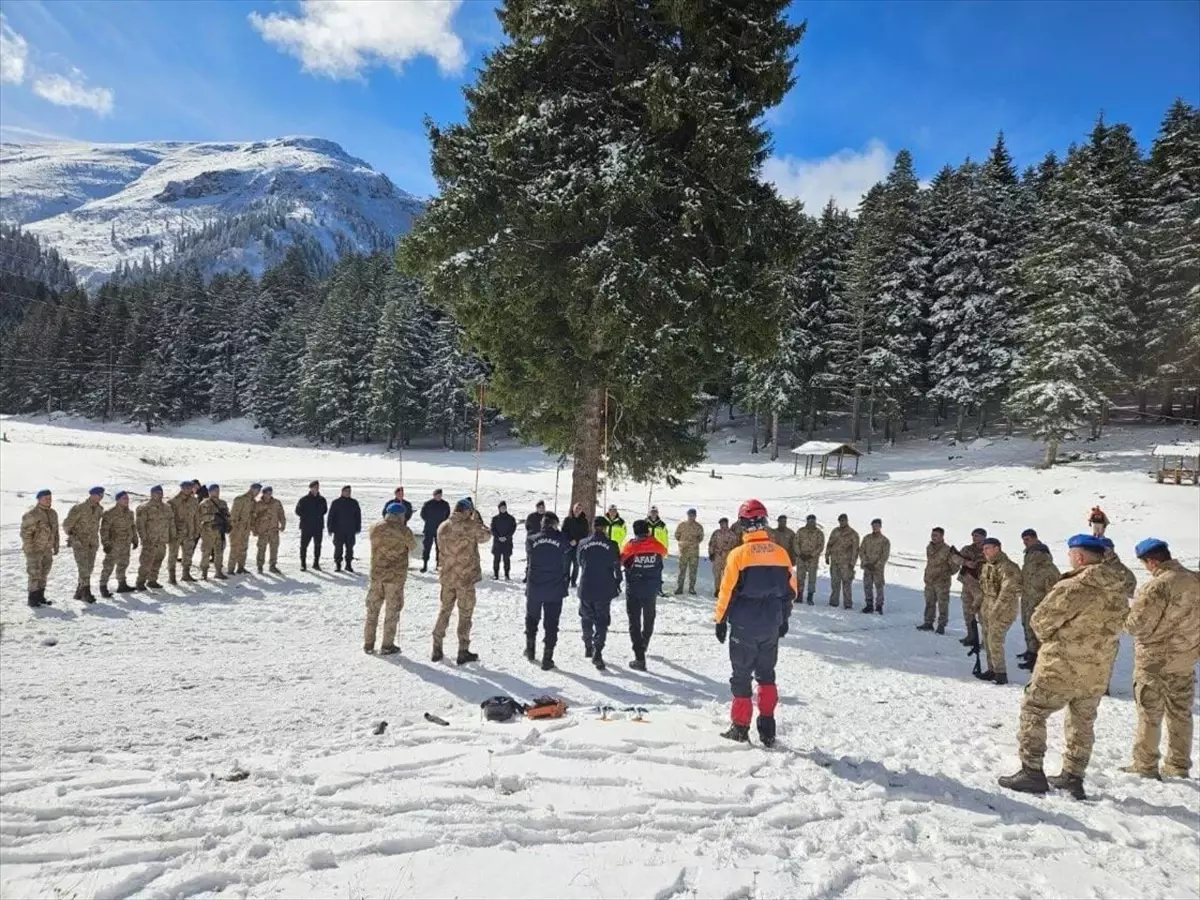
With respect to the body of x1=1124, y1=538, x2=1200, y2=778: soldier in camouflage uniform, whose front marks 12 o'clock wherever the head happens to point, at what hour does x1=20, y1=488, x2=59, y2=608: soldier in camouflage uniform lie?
x1=20, y1=488, x2=59, y2=608: soldier in camouflage uniform is roughly at 10 o'clock from x1=1124, y1=538, x2=1200, y2=778: soldier in camouflage uniform.

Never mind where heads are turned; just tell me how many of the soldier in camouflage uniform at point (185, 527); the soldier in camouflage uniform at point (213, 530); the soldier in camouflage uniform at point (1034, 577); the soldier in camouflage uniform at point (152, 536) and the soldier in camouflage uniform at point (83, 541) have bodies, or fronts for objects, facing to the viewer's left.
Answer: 1

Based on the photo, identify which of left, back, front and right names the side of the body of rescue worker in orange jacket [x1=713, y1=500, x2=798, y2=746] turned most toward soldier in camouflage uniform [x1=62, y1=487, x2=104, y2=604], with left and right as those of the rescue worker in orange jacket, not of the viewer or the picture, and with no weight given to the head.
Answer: left

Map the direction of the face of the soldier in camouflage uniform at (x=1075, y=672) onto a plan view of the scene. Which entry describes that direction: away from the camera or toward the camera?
away from the camera

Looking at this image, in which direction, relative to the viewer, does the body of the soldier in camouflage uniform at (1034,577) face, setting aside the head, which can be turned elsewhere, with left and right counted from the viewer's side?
facing to the left of the viewer

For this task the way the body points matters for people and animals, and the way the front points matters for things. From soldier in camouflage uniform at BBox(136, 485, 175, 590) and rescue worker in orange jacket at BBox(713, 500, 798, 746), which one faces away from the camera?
the rescue worker in orange jacket

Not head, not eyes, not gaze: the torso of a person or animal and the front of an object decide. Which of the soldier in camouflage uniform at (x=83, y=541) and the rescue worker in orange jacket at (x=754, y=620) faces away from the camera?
the rescue worker in orange jacket

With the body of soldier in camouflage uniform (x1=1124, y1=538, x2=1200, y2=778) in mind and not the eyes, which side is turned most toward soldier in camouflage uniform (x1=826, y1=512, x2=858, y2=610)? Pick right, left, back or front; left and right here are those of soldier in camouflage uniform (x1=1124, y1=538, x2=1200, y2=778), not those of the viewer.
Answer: front

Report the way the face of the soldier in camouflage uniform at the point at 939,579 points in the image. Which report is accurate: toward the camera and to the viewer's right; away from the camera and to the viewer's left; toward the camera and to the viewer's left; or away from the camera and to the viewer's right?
toward the camera and to the viewer's left

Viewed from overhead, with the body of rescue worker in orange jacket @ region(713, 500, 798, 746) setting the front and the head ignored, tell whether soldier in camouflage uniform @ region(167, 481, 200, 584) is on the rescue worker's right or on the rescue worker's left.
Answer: on the rescue worker's left

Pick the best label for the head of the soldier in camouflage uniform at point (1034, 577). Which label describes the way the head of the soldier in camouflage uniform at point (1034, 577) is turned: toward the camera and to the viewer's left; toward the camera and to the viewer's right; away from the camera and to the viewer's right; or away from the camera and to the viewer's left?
toward the camera and to the viewer's left

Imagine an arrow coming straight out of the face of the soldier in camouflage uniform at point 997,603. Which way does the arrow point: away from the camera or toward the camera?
toward the camera

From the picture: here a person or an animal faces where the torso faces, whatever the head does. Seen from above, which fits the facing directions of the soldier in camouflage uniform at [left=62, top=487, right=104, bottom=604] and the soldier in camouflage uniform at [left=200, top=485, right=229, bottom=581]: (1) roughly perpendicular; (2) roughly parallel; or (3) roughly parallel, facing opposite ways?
roughly parallel

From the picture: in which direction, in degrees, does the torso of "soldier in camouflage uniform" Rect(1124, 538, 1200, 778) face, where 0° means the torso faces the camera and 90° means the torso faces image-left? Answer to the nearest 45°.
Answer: approximately 135°

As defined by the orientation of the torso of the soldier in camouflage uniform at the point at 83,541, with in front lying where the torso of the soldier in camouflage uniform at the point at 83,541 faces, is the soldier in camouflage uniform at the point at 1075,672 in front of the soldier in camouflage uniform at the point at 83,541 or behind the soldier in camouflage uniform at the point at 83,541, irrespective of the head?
in front

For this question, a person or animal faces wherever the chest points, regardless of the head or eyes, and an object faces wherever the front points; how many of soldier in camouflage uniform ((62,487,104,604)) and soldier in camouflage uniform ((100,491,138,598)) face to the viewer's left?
0

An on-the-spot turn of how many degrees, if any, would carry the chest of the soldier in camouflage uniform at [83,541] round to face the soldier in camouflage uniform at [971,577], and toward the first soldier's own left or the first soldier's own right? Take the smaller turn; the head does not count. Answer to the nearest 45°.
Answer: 0° — they already face them
